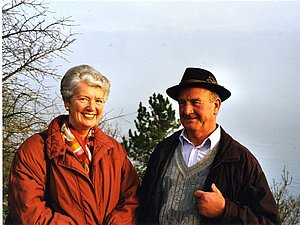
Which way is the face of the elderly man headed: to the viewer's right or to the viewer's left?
to the viewer's left

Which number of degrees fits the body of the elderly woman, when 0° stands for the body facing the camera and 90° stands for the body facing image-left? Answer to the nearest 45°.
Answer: approximately 315°

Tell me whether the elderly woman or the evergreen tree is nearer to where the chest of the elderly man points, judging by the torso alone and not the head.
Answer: the elderly woman

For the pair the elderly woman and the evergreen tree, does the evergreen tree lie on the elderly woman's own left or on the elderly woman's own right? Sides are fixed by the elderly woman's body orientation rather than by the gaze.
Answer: on the elderly woman's own left

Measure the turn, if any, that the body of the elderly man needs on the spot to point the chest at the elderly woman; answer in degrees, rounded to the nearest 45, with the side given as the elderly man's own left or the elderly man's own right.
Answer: approximately 45° to the elderly man's own right

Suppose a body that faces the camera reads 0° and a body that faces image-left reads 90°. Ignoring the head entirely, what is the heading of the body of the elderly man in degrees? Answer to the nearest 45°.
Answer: approximately 45°

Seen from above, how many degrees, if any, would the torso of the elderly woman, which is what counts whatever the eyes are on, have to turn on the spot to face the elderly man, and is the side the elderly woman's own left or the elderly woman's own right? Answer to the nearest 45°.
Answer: approximately 45° to the elderly woman's own left

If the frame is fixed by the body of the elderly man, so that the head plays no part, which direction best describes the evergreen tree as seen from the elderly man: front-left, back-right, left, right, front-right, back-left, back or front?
back-right

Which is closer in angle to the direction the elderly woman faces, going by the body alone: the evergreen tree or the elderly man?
the elderly man
